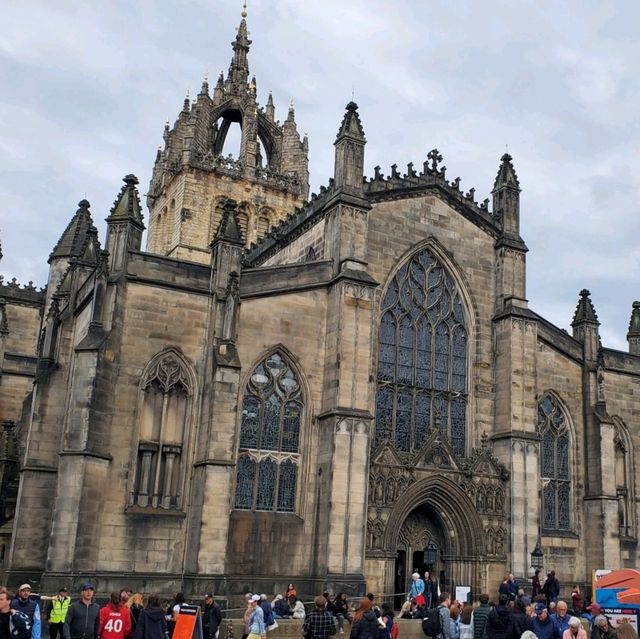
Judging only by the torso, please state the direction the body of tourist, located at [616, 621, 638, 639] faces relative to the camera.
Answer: away from the camera

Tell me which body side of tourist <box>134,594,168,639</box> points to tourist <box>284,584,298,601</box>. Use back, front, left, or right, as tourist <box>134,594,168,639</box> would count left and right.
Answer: front

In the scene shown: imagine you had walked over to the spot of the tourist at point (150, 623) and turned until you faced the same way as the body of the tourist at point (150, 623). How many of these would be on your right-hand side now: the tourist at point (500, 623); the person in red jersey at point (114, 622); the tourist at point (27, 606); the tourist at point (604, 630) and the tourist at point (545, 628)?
3

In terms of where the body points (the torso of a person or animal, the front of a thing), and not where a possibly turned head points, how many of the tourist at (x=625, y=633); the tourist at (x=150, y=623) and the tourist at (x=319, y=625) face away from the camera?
3

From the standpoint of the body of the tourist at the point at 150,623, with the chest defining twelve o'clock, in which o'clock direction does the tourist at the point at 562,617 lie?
the tourist at the point at 562,617 is roughly at 3 o'clock from the tourist at the point at 150,623.

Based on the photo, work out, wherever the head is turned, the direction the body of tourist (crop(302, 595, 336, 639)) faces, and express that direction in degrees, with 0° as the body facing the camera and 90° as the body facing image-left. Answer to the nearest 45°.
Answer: approximately 180°

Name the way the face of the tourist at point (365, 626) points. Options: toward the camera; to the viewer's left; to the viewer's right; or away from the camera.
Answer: away from the camera

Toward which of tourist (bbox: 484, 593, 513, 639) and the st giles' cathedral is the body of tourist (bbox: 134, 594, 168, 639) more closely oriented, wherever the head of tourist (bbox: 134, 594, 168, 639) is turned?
the st giles' cathedral

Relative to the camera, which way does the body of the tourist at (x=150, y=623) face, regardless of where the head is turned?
away from the camera

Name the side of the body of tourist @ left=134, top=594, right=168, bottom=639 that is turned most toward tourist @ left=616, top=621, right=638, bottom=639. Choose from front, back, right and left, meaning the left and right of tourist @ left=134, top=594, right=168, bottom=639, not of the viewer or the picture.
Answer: right
